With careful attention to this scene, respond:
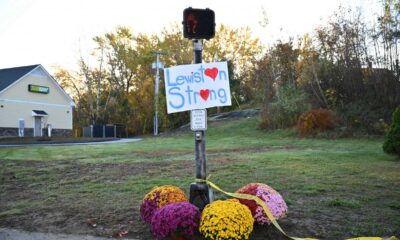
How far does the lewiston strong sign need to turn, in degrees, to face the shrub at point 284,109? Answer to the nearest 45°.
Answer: approximately 180°

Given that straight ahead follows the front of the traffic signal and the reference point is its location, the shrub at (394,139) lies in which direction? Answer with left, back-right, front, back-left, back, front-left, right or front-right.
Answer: back-left

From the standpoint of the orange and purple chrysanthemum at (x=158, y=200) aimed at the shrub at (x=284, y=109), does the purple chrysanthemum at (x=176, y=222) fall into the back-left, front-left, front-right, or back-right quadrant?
back-right

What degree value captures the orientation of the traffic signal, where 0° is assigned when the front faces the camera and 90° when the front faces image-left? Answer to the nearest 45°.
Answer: approximately 0°

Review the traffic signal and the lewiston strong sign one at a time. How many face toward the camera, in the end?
2
